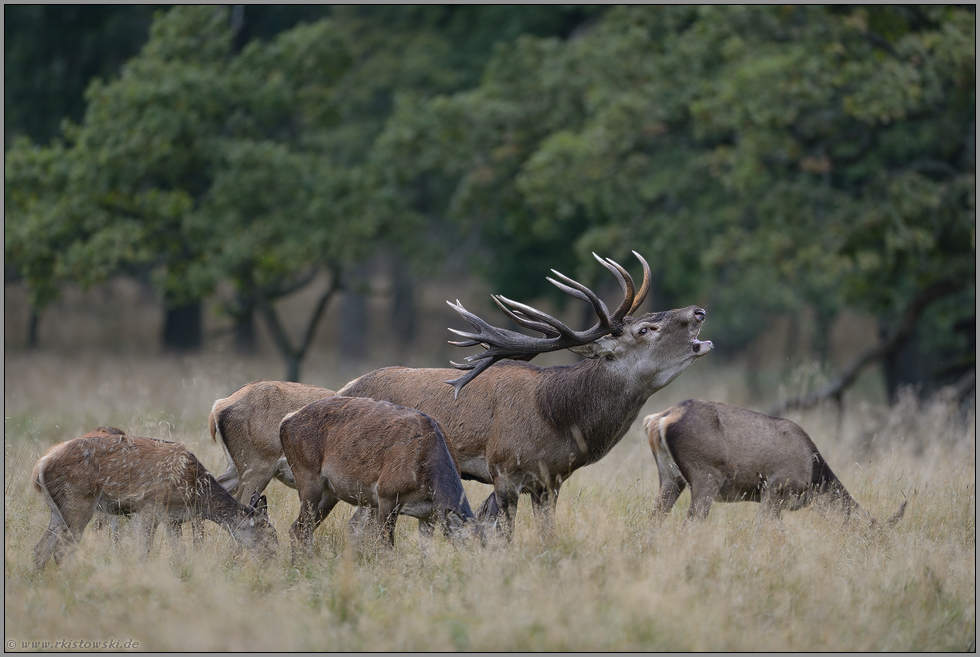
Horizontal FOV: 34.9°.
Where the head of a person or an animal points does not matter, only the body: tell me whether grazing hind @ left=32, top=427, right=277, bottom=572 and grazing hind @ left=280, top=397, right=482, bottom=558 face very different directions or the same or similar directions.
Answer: same or similar directions

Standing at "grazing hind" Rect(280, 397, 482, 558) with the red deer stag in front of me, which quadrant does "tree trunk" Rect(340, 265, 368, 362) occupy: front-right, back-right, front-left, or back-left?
front-left

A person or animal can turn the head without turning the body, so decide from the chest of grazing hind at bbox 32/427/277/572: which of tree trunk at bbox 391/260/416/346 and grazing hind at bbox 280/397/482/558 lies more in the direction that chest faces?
the grazing hind

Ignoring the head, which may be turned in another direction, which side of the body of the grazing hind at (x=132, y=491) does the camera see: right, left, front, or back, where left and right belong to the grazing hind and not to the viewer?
right

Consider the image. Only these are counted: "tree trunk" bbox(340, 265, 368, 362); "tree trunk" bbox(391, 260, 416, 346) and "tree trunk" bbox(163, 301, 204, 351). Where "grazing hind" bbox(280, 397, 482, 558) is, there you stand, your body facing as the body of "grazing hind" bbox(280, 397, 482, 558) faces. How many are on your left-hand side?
3

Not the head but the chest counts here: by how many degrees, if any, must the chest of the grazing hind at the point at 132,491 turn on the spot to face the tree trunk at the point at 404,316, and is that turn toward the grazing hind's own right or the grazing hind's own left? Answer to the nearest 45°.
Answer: approximately 90° to the grazing hind's own left

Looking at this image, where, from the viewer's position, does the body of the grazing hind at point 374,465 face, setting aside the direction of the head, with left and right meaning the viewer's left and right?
facing to the right of the viewer

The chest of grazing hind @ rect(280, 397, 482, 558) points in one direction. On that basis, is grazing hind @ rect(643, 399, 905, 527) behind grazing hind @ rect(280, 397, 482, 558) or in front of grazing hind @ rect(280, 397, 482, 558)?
in front

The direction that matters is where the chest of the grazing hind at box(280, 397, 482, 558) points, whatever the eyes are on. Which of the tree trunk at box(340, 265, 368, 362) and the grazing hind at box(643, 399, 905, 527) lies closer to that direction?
the grazing hind

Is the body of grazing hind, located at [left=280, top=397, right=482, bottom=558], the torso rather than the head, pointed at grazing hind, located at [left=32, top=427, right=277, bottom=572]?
no

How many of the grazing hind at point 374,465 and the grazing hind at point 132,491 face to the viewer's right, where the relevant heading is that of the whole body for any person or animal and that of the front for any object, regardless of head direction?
2

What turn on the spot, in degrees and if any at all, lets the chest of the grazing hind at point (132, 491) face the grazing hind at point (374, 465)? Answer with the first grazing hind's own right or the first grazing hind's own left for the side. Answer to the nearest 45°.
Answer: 0° — it already faces it

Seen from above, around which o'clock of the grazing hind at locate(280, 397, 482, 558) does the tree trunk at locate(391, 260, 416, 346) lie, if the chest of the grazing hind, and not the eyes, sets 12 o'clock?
The tree trunk is roughly at 9 o'clock from the grazing hind.

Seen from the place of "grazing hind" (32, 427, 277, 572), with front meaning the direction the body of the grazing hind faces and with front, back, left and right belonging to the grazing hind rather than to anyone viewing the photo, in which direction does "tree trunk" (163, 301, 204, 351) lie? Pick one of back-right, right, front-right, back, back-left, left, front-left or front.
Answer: left

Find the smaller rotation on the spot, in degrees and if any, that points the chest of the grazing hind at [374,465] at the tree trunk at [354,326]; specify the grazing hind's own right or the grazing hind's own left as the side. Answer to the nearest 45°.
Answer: approximately 90° to the grazing hind's own left
